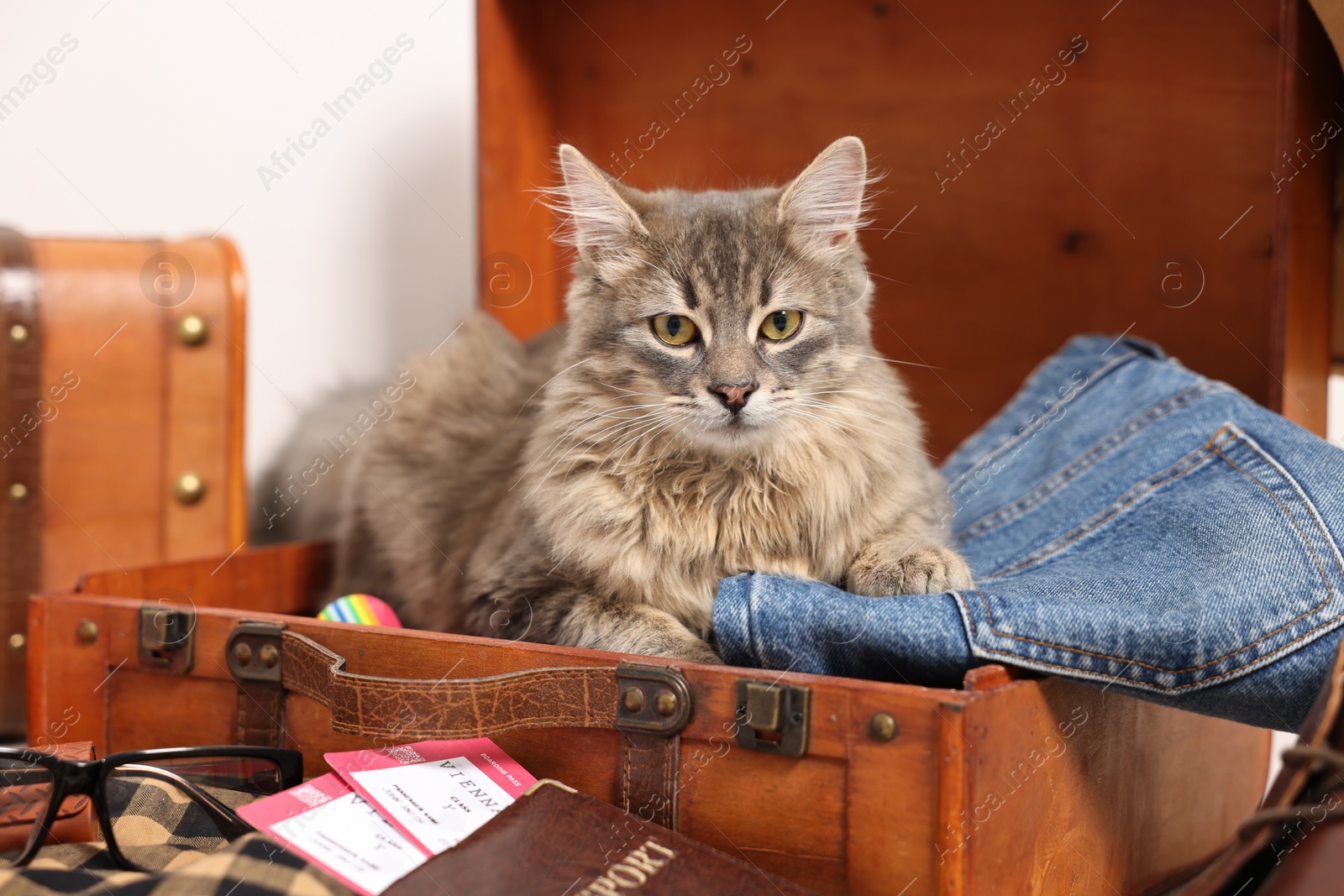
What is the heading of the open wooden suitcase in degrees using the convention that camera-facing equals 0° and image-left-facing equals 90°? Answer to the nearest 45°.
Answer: approximately 45°

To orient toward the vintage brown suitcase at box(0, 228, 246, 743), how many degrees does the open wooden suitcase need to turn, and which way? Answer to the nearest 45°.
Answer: approximately 45° to its right

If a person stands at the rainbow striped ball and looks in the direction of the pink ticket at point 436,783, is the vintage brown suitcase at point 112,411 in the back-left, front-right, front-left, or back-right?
back-right

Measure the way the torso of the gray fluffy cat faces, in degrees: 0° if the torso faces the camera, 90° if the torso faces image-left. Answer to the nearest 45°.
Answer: approximately 315°

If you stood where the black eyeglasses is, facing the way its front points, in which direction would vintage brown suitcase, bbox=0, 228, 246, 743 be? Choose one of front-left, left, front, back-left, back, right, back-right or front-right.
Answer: back

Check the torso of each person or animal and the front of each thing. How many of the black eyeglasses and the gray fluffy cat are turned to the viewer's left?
0
